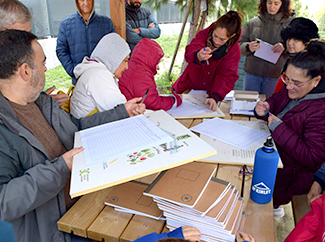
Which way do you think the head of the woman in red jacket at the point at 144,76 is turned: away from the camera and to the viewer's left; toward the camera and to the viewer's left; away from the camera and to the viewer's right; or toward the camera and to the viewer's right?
away from the camera and to the viewer's right

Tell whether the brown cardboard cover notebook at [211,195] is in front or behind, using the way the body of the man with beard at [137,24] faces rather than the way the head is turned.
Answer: in front

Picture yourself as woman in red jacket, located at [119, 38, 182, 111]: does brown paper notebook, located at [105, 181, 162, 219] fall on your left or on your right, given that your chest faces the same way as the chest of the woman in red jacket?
on your right

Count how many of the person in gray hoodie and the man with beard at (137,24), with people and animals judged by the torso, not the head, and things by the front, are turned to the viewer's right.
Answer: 1

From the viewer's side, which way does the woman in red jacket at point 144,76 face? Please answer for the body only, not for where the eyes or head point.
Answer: to the viewer's right

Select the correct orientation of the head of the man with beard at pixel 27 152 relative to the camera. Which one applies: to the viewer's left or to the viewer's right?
to the viewer's right

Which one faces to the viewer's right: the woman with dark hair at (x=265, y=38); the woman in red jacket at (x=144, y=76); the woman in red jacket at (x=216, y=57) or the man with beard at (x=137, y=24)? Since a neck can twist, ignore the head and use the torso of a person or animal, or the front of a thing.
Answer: the woman in red jacket at (x=144, y=76)

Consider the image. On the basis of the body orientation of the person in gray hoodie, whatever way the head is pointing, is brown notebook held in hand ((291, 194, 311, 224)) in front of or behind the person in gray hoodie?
in front

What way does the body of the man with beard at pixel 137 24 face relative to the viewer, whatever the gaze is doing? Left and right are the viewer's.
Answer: facing the viewer

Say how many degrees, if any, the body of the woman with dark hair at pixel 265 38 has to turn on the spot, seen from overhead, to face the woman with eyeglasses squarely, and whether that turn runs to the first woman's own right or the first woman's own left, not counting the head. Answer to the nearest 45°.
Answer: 0° — they already face them

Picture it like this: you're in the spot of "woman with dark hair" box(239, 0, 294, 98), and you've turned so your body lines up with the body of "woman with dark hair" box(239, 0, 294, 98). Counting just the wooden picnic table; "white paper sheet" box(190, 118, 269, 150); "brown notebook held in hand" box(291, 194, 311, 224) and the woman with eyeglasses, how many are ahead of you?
4

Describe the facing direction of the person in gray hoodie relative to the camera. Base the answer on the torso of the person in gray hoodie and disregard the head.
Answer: to the viewer's right

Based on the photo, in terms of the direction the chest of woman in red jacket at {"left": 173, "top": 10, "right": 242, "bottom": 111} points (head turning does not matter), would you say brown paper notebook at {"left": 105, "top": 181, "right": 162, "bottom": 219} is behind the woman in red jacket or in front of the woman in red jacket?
in front
